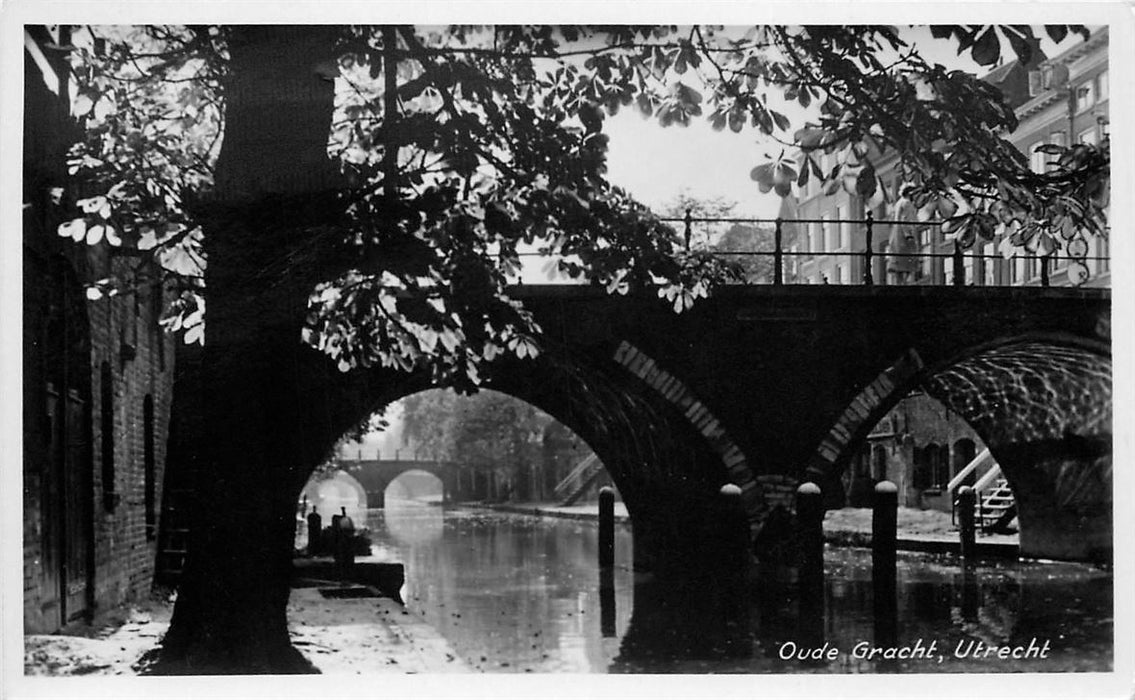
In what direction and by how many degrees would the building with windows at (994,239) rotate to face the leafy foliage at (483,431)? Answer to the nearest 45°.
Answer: approximately 45° to its right

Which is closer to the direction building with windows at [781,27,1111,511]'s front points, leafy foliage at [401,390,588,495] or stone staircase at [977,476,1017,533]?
the leafy foliage

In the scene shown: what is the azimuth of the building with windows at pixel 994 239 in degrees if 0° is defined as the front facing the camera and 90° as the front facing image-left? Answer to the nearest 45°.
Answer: approximately 45°
